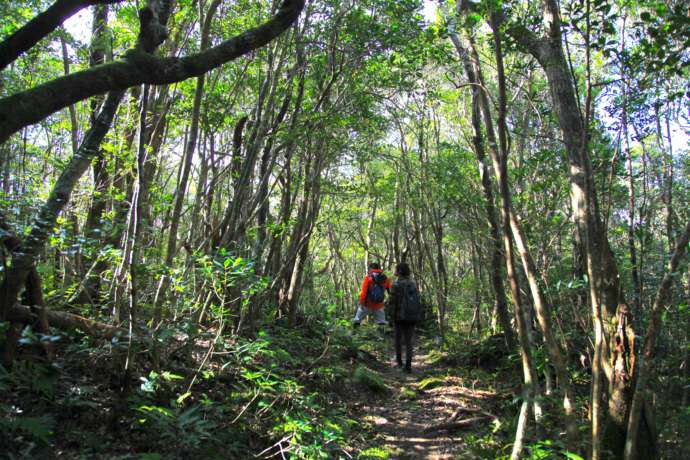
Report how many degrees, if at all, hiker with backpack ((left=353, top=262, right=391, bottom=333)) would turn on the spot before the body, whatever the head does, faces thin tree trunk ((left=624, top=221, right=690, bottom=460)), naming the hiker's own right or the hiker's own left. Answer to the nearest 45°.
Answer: approximately 180°

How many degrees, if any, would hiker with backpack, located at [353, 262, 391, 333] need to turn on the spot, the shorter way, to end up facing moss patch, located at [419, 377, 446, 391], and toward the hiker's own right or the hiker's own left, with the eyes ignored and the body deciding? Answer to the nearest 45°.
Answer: approximately 135° to the hiker's own right

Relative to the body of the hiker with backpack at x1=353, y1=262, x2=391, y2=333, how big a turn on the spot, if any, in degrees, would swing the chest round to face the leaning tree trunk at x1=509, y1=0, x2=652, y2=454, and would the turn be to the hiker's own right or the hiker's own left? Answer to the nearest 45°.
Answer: approximately 180°

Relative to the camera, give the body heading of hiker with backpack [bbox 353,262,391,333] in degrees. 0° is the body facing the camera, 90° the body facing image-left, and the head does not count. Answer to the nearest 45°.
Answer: approximately 180°

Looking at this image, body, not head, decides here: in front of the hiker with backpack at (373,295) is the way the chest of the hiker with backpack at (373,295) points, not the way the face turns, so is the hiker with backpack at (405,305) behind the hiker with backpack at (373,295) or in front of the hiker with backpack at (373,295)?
behind
